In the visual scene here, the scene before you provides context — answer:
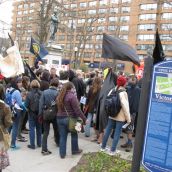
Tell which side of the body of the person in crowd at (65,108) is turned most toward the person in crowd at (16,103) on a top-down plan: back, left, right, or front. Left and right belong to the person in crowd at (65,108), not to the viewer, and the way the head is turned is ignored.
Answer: left

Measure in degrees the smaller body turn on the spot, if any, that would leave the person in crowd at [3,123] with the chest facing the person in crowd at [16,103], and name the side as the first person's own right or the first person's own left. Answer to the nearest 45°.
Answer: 0° — they already face them

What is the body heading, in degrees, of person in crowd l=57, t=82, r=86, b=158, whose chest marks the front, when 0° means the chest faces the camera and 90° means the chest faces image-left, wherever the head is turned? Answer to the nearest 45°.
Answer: approximately 225°

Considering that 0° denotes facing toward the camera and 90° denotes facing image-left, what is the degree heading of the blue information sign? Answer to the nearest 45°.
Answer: approximately 0°

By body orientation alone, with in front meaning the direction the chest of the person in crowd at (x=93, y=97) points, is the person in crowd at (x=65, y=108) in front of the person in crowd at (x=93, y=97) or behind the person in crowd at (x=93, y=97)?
behind

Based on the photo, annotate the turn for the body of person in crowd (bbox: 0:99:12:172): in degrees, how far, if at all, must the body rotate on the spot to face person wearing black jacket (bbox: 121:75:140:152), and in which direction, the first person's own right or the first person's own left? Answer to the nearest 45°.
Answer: approximately 45° to the first person's own right

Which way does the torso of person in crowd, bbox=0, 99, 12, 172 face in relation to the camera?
away from the camera

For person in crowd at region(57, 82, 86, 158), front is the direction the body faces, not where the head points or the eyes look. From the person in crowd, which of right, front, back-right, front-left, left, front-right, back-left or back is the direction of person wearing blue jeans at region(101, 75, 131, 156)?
front-right

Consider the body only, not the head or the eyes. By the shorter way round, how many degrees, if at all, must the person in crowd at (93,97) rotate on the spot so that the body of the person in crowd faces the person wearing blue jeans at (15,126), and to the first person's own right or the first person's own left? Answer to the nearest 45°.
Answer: approximately 135° to the first person's own left

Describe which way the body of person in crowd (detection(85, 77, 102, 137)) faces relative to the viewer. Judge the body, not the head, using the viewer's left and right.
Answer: facing away from the viewer

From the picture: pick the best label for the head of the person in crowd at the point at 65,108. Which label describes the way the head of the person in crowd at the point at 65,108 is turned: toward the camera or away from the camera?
away from the camera

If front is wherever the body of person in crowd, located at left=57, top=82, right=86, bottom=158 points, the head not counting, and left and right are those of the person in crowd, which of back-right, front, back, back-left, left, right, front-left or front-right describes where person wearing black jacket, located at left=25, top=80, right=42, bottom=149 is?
left

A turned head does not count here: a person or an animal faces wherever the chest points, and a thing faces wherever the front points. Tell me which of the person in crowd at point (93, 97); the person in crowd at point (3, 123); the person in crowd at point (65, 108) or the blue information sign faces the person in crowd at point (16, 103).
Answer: the person in crowd at point (3, 123)
